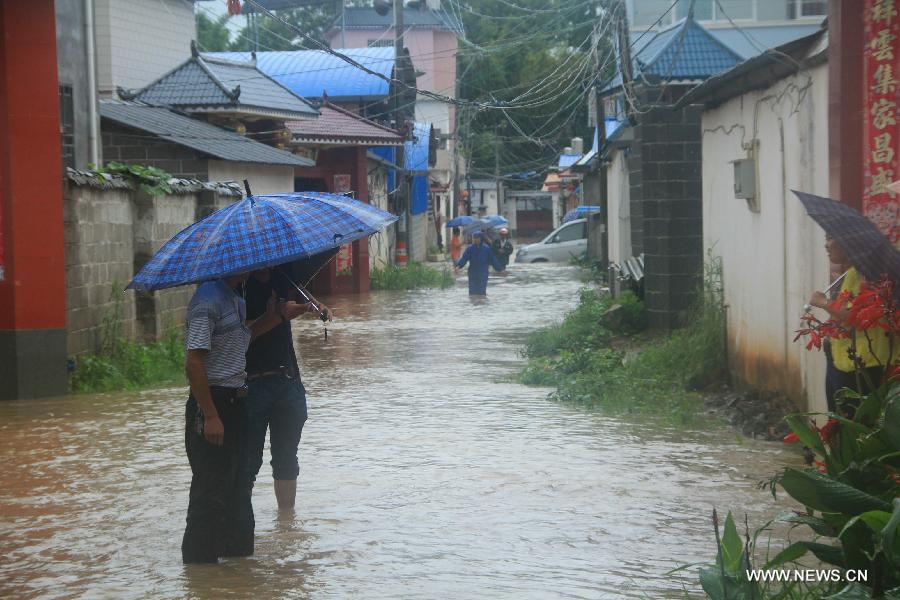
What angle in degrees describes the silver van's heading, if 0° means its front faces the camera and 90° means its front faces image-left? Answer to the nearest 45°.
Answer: approximately 90°

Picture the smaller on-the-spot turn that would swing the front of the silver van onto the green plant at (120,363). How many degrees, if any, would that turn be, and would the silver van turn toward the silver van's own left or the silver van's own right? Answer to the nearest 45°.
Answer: approximately 90° to the silver van's own left

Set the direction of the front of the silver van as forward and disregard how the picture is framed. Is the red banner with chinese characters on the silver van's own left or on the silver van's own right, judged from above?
on the silver van's own left

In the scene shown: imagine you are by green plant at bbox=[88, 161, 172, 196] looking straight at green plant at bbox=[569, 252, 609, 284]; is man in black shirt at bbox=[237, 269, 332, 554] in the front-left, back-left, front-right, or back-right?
back-right

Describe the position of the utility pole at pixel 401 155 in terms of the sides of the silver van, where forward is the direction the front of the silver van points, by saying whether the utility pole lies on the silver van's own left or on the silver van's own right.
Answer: on the silver van's own left

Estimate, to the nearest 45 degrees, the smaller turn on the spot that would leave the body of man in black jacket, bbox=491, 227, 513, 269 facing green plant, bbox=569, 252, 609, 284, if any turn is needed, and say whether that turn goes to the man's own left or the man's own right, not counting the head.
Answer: approximately 45° to the man's own left

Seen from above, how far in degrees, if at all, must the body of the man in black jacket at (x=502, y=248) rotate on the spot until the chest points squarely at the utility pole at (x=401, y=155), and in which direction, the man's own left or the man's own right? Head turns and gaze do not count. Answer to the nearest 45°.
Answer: approximately 45° to the man's own right

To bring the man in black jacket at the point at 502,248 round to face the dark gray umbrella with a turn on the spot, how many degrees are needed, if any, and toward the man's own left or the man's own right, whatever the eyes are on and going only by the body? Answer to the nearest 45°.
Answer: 0° — they already face it

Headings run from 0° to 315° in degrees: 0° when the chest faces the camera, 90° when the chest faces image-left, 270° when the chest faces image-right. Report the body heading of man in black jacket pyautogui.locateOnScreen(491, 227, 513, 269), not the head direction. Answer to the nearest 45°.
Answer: approximately 0°

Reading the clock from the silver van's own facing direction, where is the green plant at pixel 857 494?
The green plant is roughly at 9 o'clock from the silver van.
